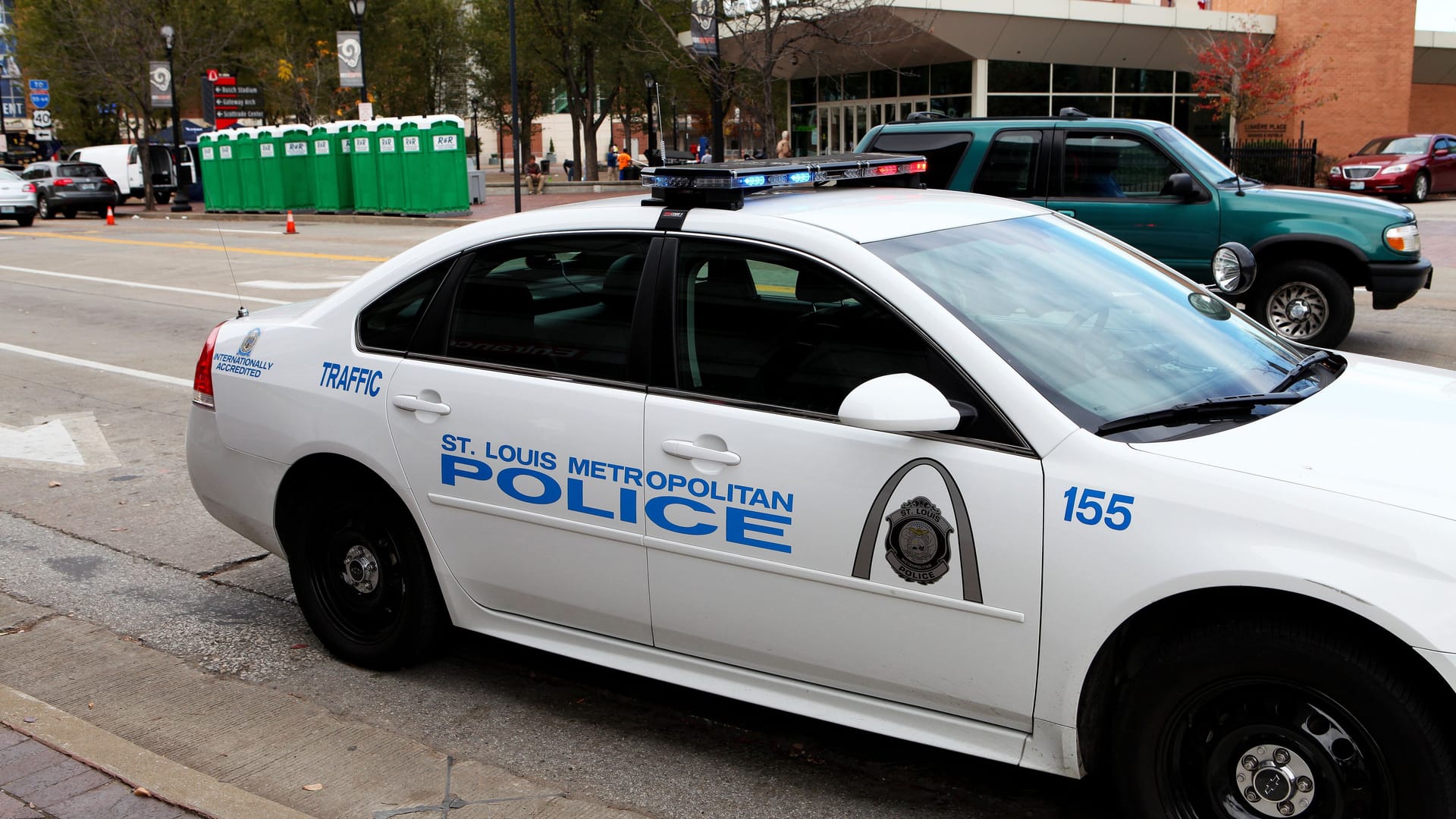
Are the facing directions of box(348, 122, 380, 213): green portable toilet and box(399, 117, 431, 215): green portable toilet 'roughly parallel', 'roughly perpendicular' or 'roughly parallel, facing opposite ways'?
roughly parallel

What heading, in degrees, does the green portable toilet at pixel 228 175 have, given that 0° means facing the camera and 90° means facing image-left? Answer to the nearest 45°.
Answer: approximately 0°

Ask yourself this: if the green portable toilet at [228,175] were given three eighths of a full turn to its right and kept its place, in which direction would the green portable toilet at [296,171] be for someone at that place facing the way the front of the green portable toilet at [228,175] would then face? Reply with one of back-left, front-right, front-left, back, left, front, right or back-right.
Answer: back

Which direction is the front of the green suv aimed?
to the viewer's right

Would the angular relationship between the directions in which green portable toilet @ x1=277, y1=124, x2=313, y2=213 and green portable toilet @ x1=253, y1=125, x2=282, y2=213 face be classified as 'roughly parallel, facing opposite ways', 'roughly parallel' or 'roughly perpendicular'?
roughly parallel

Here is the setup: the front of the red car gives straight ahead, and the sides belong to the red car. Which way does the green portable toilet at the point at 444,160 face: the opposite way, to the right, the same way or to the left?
to the left

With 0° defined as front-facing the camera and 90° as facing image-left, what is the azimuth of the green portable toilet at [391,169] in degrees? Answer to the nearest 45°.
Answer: approximately 0°

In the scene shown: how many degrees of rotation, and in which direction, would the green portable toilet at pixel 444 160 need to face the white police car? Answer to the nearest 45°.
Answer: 0° — it already faces it

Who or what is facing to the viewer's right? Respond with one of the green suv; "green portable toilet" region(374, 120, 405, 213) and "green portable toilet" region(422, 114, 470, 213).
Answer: the green suv

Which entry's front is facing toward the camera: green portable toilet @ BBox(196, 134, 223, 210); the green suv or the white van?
the green portable toilet

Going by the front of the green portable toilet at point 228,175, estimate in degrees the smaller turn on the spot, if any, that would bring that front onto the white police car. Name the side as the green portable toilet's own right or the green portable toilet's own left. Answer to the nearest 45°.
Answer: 0° — it already faces it

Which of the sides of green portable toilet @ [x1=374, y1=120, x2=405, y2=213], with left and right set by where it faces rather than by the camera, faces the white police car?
front

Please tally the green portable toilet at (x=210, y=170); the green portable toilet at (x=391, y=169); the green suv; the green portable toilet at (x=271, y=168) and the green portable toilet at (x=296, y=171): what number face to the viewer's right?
1

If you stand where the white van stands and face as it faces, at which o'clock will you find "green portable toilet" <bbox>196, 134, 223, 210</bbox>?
The green portable toilet is roughly at 7 o'clock from the white van.

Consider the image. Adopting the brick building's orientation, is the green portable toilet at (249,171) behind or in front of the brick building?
in front

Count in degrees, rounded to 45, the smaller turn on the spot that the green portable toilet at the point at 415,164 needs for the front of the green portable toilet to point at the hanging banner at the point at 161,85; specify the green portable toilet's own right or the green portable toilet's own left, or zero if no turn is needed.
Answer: approximately 135° to the green portable toilet's own right

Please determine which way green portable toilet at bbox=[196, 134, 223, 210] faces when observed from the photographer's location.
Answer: facing the viewer

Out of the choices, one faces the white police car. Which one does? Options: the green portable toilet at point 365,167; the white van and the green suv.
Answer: the green portable toilet

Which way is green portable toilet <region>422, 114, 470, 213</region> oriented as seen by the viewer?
toward the camera
